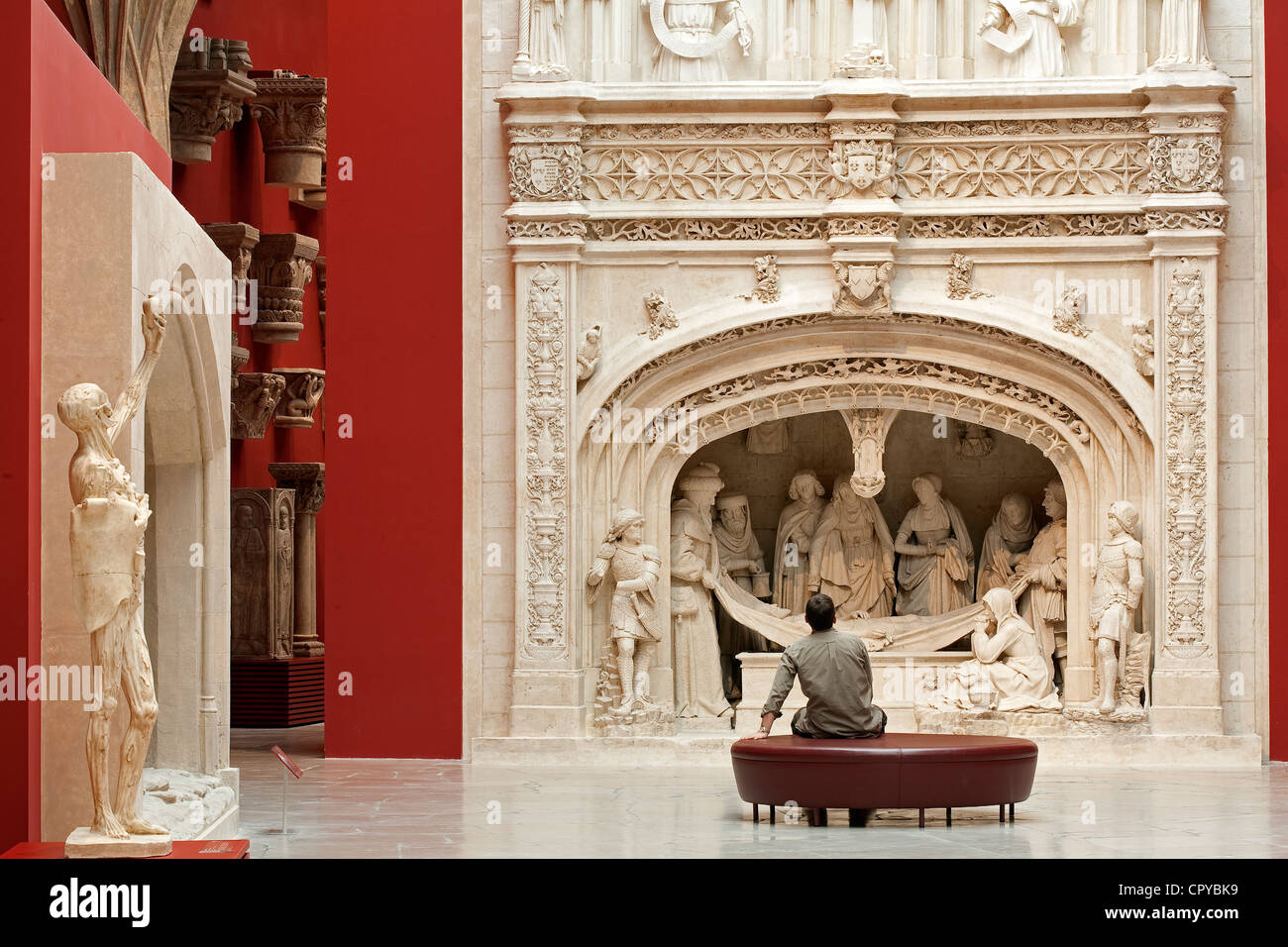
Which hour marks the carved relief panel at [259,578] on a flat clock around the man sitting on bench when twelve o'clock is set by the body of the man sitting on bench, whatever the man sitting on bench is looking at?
The carved relief panel is roughly at 11 o'clock from the man sitting on bench.

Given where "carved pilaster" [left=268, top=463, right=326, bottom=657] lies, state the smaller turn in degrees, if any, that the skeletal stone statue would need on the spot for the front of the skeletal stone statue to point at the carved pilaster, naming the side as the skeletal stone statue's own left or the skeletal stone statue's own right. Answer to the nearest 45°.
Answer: approximately 135° to the skeletal stone statue's own left

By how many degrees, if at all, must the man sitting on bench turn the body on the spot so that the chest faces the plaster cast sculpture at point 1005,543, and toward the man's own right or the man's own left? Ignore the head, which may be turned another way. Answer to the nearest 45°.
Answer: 0° — they already face it

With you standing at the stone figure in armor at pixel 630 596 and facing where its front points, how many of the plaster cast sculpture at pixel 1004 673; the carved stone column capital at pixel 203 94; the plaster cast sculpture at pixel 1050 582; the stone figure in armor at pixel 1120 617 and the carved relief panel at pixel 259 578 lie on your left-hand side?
3

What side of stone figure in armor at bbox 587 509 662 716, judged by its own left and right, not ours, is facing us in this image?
front

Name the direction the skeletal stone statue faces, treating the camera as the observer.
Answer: facing the viewer and to the right of the viewer

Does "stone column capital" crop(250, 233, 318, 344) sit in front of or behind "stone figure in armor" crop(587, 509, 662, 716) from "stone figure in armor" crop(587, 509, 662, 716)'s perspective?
behind

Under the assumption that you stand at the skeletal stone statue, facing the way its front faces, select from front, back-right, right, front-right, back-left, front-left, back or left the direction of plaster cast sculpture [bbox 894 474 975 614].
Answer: left

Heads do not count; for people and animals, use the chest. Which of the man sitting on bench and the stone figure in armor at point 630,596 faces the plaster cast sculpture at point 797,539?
the man sitting on bench

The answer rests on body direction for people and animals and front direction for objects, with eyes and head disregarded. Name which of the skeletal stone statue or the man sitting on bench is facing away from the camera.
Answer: the man sitting on bench

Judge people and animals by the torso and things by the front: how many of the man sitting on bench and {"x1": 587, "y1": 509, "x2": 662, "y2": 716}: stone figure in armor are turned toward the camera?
1

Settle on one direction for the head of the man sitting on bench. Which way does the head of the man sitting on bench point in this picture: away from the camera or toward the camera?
away from the camera

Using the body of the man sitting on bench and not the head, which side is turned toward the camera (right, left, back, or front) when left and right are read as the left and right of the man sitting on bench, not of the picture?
back

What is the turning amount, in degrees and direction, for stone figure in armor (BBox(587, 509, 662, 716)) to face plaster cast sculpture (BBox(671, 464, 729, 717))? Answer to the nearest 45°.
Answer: approximately 135° to its left

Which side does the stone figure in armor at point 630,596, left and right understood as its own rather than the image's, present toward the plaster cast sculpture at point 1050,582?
left

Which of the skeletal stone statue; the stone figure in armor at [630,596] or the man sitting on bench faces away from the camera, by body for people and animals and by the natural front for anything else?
the man sitting on bench
